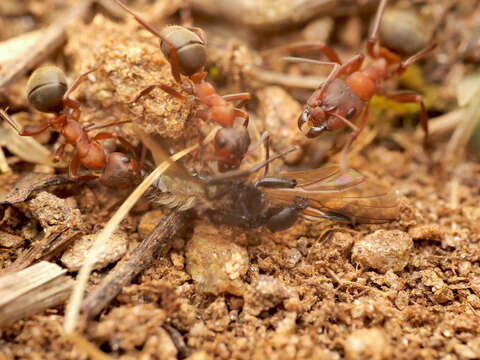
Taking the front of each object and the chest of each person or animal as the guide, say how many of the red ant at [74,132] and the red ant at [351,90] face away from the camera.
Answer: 0

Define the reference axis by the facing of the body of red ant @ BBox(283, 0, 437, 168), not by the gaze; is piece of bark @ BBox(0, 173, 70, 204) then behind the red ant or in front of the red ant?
in front

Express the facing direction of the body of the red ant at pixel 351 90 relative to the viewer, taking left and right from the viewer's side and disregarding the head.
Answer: facing the viewer and to the left of the viewer

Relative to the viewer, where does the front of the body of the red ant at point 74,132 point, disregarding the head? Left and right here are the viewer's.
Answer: facing the viewer and to the right of the viewer

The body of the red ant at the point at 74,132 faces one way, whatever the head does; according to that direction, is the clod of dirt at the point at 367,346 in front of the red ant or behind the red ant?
in front
